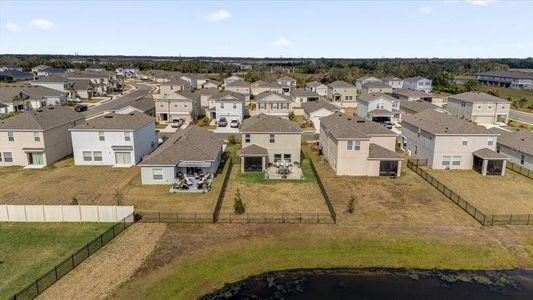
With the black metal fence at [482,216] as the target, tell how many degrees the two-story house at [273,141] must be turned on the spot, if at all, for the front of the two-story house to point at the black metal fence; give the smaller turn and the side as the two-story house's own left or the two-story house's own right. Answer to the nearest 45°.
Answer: approximately 135° to the two-story house's own right

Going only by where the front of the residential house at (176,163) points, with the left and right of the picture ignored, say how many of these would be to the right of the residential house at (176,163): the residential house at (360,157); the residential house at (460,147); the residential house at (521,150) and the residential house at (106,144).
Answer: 3

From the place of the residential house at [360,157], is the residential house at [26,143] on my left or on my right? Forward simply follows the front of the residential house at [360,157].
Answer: on my left

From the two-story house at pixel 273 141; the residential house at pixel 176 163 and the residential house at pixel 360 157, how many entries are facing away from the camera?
3

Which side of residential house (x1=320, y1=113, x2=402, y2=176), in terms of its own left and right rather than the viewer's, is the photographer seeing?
back

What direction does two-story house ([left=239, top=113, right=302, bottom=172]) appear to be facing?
away from the camera

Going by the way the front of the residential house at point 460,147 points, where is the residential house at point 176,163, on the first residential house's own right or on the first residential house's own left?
on the first residential house's own left

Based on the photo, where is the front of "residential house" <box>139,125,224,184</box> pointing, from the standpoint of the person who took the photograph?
facing away from the viewer

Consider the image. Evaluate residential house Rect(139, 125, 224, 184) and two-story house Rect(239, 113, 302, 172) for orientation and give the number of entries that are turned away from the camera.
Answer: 2

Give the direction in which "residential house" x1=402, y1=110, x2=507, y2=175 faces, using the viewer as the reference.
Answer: facing away from the viewer and to the left of the viewer

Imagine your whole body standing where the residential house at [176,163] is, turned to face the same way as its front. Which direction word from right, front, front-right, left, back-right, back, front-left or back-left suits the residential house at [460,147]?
right

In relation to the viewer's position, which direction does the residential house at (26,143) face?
facing away from the viewer and to the right of the viewer

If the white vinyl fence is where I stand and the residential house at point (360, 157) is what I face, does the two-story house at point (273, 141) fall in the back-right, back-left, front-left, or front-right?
front-left

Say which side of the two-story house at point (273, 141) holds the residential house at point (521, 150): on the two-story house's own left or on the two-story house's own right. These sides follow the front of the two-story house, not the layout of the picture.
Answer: on the two-story house's own right

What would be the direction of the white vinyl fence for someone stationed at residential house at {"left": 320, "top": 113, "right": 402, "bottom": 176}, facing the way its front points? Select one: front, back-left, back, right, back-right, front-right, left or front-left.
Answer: back-left

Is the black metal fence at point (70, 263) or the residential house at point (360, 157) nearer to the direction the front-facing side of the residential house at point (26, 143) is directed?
the residential house

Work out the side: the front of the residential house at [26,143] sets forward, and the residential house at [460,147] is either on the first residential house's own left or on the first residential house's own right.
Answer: on the first residential house's own right
